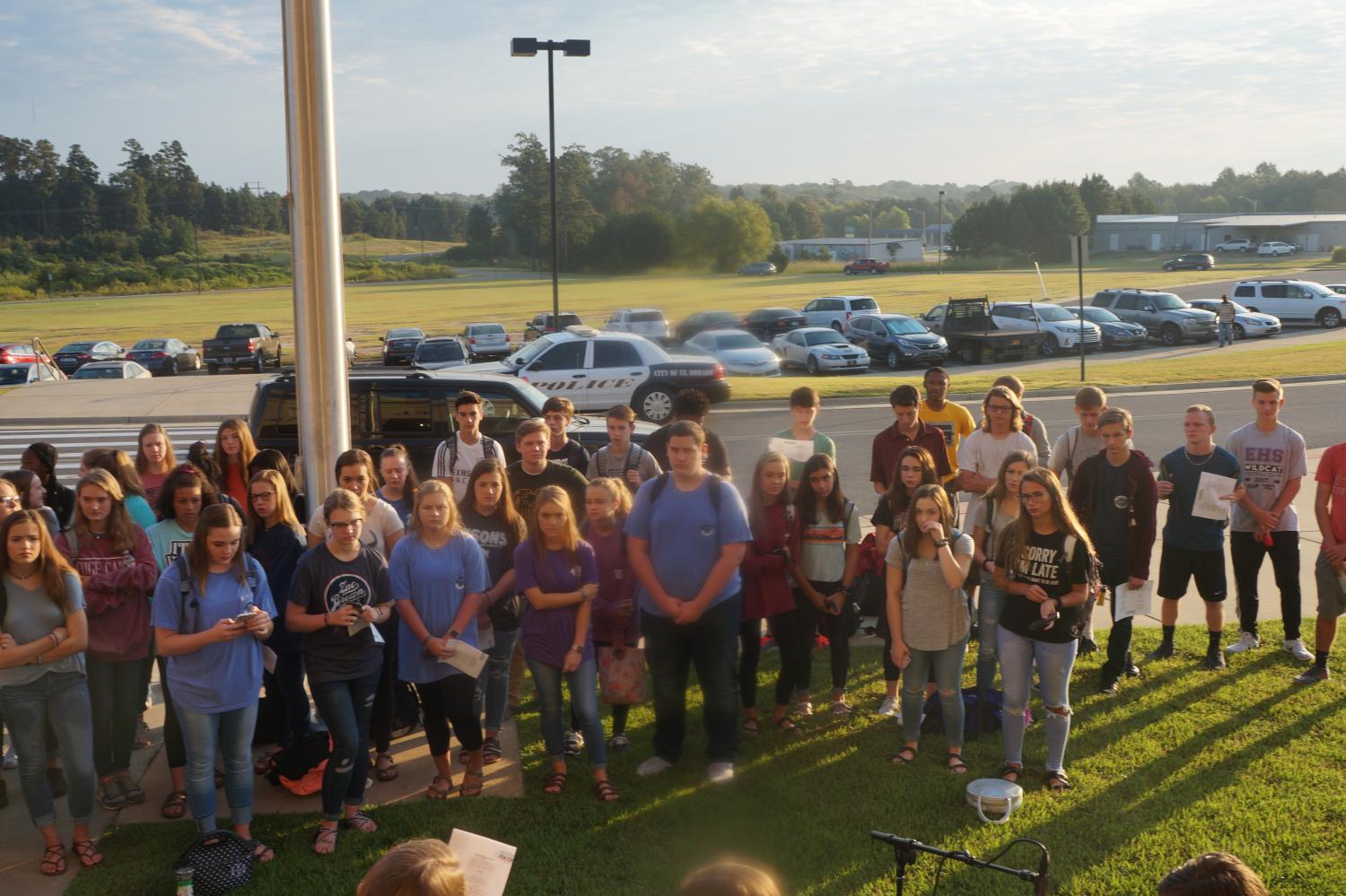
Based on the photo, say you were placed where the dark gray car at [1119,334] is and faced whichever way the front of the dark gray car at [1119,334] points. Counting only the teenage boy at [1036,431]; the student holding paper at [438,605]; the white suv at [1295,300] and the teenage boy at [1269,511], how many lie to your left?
1

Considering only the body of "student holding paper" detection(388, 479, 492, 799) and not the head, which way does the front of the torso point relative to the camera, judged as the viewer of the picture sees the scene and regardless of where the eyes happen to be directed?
toward the camera

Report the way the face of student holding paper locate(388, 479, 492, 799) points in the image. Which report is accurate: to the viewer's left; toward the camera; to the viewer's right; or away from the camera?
toward the camera

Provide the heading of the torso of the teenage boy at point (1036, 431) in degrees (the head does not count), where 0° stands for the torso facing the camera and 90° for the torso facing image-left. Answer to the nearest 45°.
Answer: approximately 45°

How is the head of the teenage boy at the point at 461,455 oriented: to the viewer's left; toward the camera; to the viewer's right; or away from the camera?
toward the camera

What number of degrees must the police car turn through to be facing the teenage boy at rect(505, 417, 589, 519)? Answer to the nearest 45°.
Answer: approximately 90° to its left

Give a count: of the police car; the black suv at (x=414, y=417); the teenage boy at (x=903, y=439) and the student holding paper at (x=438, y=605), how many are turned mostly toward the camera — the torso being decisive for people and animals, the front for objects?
2

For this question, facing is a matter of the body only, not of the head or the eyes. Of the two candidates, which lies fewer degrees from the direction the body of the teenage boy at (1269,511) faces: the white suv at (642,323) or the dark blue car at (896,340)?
the white suv

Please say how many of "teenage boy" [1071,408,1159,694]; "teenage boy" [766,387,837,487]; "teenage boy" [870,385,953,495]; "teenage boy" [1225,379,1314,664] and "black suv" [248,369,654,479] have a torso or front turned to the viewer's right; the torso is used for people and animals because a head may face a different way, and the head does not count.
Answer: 1

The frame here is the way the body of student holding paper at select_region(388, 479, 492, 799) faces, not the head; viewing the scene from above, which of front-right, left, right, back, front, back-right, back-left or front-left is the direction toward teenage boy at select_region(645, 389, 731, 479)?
back-left

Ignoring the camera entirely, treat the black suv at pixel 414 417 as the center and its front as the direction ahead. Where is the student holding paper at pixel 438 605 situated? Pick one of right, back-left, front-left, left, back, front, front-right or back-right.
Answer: right

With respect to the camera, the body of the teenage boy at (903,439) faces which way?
toward the camera

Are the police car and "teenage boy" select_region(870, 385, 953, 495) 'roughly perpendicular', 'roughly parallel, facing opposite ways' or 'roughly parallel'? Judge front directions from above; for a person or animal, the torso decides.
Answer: roughly perpendicular
